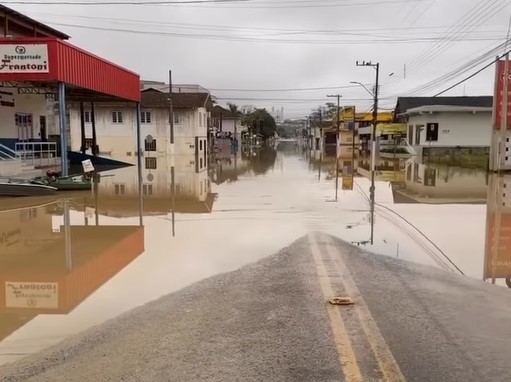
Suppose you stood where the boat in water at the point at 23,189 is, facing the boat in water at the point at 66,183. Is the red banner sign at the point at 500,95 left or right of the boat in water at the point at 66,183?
right

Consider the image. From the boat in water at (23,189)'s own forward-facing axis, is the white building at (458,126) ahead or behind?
ahead

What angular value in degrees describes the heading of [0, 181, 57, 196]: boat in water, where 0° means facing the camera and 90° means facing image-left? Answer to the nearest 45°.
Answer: approximately 270°

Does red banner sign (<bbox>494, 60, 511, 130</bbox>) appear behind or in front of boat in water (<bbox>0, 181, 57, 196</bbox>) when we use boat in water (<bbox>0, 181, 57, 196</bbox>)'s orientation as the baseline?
in front

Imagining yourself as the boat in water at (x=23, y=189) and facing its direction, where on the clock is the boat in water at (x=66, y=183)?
the boat in water at (x=66, y=183) is roughly at 11 o'clock from the boat in water at (x=23, y=189).
